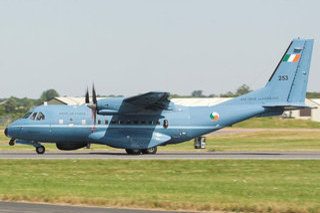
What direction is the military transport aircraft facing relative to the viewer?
to the viewer's left
